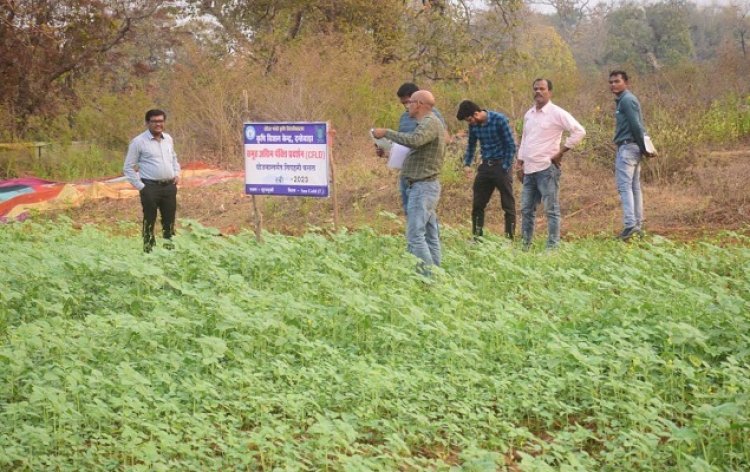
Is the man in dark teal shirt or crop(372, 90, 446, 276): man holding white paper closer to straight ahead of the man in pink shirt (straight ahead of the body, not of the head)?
the man holding white paper

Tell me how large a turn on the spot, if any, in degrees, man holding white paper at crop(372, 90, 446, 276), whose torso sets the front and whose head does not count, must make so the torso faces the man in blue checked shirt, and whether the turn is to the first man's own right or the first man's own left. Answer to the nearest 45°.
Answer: approximately 135° to the first man's own right

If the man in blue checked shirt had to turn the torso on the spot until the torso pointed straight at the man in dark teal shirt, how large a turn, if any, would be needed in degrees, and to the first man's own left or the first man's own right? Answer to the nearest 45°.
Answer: approximately 135° to the first man's own left

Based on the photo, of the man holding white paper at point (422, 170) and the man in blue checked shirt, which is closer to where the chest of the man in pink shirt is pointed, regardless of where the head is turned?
the man holding white paper

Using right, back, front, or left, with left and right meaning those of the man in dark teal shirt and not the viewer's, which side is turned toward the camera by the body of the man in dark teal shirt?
left

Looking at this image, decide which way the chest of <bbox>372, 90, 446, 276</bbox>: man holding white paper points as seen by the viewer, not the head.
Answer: to the viewer's left

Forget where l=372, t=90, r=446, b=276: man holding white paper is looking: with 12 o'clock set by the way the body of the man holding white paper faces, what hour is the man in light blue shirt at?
The man in light blue shirt is roughly at 1 o'clock from the man holding white paper.

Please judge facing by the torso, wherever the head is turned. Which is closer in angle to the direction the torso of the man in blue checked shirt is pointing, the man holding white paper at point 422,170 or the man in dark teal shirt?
the man holding white paper

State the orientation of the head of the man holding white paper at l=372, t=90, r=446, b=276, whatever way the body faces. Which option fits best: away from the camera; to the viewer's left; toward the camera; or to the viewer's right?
to the viewer's left

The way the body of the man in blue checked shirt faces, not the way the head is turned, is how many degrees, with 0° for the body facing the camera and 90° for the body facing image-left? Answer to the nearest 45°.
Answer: approximately 45°

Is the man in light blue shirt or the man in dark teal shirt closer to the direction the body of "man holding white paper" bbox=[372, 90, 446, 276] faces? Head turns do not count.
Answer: the man in light blue shirt
